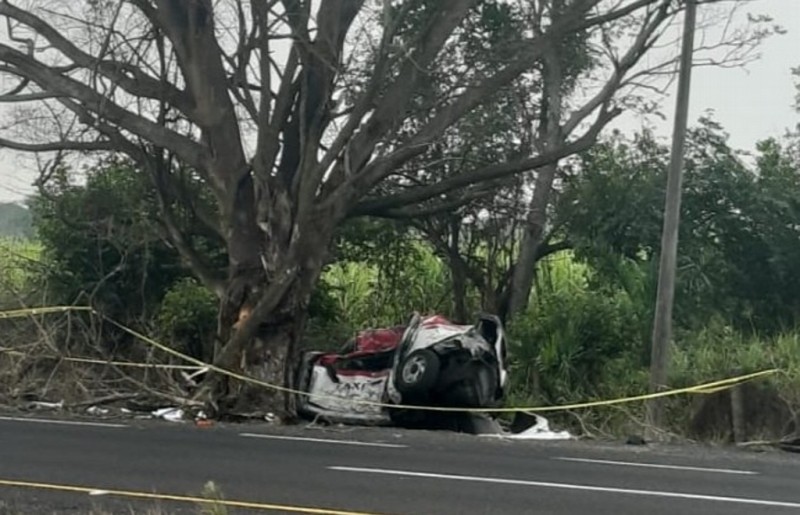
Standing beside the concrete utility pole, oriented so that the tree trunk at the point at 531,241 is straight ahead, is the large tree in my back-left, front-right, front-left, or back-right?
front-left

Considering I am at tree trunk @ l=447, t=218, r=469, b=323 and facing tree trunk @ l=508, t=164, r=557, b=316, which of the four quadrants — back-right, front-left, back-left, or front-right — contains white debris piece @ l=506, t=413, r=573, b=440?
front-right

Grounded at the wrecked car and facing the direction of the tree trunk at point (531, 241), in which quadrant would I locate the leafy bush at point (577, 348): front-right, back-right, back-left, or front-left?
front-right

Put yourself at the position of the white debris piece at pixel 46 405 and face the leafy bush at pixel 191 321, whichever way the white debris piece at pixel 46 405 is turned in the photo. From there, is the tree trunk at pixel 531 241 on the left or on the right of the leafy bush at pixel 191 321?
right

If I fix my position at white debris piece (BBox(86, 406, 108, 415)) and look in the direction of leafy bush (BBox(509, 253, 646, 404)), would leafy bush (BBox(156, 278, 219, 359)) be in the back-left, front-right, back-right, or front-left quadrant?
front-left
